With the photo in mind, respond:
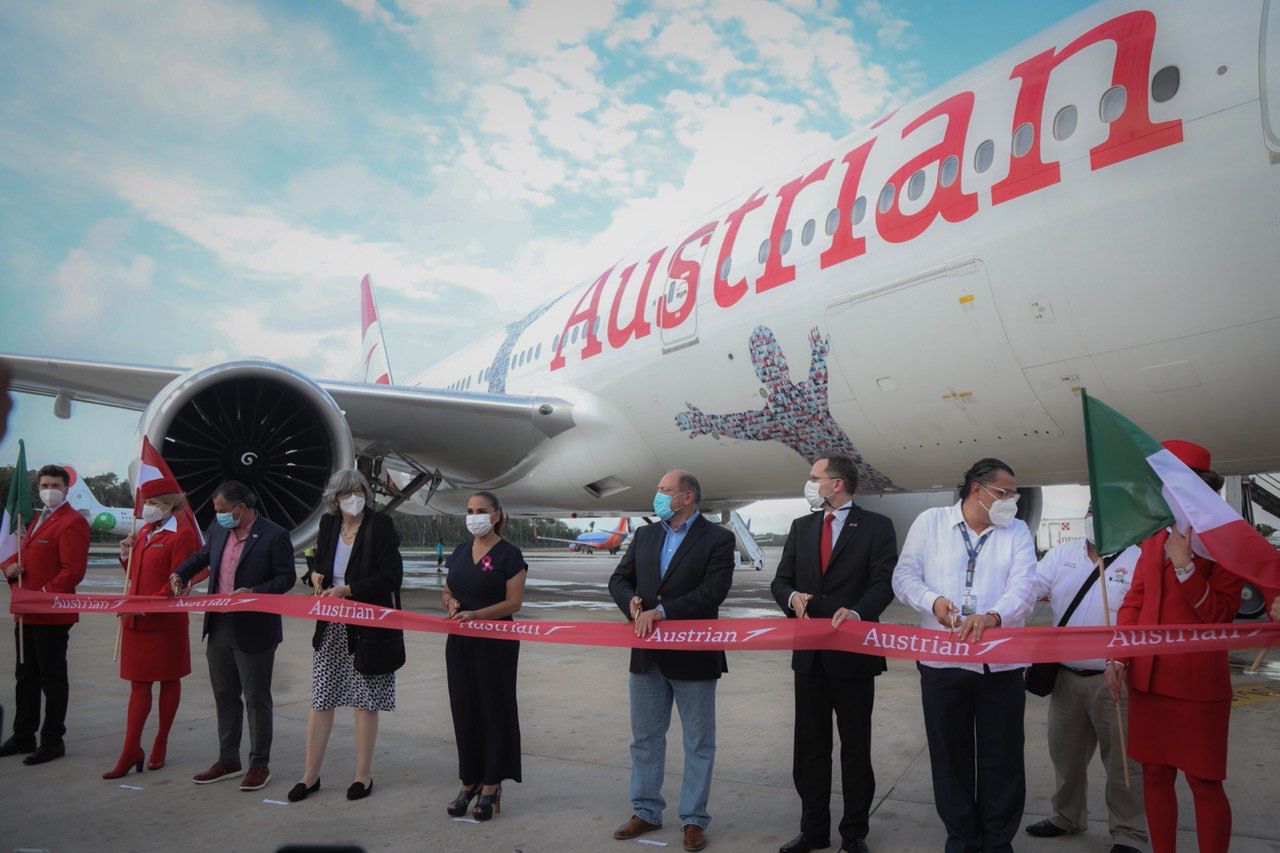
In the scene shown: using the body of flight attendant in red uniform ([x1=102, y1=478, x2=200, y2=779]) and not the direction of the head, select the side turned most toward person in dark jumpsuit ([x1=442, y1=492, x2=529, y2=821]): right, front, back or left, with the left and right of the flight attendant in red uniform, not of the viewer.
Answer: left

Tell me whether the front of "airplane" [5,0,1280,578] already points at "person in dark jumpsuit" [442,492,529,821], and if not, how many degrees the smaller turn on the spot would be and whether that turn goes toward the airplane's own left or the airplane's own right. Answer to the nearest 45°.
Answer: approximately 90° to the airplane's own right

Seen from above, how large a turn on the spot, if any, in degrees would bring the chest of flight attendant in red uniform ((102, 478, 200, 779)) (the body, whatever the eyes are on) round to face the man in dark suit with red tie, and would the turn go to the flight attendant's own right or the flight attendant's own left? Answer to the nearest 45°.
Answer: approximately 90° to the flight attendant's own left

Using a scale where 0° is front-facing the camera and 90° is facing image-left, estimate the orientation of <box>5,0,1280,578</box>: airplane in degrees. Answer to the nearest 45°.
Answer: approximately 315°

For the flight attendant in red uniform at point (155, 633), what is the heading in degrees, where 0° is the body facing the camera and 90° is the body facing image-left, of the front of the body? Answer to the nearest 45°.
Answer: approximately 45°

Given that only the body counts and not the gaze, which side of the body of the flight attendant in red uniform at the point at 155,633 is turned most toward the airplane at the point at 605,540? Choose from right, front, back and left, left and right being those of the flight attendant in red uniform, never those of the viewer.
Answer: back

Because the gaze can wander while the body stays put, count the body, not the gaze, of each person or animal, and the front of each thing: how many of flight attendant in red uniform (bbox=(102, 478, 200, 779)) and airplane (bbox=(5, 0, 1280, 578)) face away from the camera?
0

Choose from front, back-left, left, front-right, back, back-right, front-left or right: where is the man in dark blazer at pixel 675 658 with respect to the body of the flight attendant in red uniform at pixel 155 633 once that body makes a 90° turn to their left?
front

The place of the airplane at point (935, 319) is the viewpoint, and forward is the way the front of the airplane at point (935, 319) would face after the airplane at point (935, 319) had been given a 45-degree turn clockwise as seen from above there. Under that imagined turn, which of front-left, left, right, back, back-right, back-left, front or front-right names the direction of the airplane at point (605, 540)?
back
